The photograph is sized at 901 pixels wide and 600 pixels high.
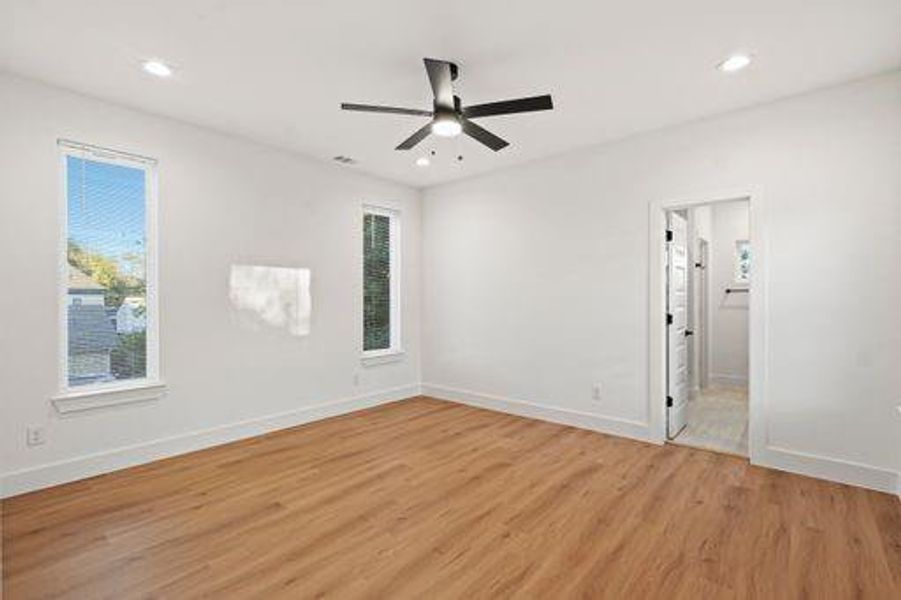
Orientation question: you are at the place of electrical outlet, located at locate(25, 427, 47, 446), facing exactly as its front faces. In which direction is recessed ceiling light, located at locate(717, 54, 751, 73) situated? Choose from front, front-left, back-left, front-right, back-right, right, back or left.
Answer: front-left

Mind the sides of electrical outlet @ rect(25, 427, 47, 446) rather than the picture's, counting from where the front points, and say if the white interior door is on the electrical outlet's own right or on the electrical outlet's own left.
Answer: on the electrical outlet's own left

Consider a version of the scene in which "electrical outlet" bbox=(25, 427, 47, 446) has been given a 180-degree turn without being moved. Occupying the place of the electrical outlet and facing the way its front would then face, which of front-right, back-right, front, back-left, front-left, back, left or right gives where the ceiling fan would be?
back-right

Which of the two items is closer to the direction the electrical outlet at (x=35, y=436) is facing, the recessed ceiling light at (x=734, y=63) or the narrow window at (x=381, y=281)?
the recessed ceiling light

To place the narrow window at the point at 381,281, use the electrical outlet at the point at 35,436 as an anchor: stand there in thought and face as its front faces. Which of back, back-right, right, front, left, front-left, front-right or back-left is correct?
left
